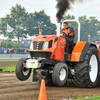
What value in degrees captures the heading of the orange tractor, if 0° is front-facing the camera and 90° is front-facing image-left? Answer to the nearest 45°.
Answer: approximately 45°

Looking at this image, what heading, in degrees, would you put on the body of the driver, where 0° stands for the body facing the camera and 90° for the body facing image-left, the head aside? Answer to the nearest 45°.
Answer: approximately 45°
